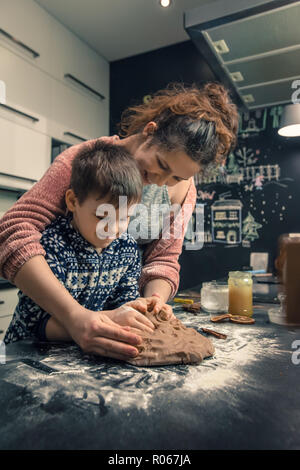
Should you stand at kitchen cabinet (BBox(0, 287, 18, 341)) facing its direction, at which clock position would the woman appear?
The woman is roughly at 1 o'clock from the kitchen cabinet.

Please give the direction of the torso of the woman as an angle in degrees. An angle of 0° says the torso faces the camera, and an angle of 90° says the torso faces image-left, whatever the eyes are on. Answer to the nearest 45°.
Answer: approximately 315°

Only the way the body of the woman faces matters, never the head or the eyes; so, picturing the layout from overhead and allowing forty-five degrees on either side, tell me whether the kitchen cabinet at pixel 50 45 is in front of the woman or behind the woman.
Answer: behind

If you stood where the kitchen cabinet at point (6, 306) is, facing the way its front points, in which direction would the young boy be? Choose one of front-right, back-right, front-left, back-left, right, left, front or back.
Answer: front-right

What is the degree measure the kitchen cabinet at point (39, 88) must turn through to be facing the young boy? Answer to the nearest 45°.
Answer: approximately 45° to its right

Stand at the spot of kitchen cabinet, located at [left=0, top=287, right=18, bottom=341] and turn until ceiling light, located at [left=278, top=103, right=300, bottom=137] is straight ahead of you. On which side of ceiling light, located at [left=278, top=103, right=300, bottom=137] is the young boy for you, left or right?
right

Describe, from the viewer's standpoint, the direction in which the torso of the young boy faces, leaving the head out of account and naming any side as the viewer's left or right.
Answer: facing the viewer and to the right of the viewer

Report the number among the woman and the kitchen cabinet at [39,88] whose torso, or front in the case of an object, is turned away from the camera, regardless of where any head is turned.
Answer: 0

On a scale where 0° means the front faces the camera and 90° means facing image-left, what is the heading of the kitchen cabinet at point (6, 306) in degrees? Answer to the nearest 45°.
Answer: approximately 315°

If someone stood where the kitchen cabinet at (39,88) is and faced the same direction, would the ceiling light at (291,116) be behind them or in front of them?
in front
